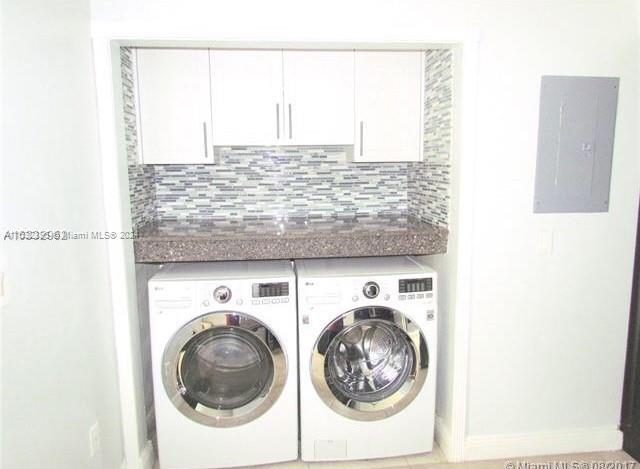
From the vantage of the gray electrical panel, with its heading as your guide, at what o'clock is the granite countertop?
The granite countertop is roughly at 2 o'clock from the gray electrical panel.

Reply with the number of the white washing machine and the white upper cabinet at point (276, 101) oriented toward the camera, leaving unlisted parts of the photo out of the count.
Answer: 2

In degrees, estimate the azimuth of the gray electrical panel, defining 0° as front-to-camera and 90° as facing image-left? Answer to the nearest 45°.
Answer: approximately 0°

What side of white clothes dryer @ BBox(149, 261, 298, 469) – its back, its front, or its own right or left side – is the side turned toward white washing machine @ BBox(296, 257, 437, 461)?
left
